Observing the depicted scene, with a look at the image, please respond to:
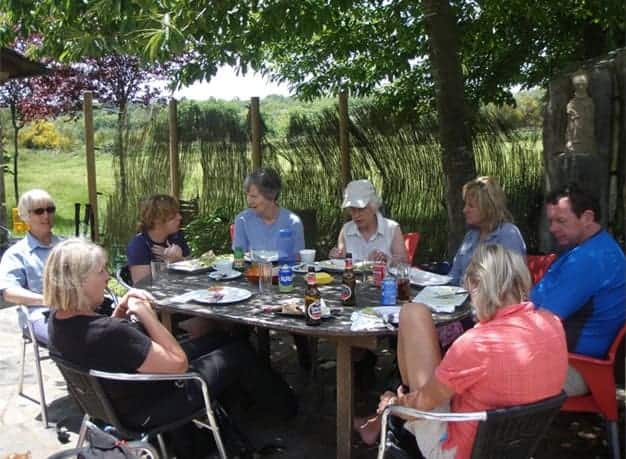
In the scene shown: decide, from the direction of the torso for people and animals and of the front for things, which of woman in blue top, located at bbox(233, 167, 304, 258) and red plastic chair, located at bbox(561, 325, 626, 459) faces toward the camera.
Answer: the woman in blue top

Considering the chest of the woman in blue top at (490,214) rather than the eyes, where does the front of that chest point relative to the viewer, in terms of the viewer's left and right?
facing the viewer and to the left of the viewer

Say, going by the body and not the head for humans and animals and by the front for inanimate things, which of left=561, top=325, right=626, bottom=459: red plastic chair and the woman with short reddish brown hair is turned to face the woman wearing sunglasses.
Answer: the red plastic chair

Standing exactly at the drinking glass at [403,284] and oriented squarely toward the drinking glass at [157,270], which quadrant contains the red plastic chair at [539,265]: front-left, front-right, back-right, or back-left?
back-right

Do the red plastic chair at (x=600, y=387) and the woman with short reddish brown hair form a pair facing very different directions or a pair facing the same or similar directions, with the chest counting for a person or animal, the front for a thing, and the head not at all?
very different directions

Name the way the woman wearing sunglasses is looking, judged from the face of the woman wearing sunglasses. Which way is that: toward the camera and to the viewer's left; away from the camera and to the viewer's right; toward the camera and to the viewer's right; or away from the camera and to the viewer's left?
toward the camera and to the viewer's right

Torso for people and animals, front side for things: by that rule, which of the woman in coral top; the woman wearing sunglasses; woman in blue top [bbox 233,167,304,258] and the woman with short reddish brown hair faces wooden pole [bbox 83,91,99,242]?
the woman in coral top

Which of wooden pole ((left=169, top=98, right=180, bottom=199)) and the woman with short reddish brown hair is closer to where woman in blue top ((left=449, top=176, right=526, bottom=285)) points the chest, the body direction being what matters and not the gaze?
the woman with short reddish brown hair

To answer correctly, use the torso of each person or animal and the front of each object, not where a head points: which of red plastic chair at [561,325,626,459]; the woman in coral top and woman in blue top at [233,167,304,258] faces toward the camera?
the woman in blue top

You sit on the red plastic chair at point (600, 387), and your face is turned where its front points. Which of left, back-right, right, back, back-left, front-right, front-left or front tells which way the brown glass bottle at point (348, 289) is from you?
front

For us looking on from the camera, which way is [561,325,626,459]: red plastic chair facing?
facing to the left of the viewer

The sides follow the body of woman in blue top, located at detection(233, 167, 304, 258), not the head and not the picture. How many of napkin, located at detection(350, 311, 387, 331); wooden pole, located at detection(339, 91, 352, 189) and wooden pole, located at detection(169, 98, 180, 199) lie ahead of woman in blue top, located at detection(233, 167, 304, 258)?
1

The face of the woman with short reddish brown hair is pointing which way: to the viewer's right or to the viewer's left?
to the viewer's right

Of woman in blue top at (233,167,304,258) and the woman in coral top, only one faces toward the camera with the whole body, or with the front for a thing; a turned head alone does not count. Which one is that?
the woman in blue top

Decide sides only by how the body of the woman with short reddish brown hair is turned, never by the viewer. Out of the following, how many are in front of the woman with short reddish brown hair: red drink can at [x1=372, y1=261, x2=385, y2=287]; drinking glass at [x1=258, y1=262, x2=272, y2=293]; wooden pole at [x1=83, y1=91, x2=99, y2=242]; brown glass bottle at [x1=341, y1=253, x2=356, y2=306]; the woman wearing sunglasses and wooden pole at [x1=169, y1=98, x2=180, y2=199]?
3

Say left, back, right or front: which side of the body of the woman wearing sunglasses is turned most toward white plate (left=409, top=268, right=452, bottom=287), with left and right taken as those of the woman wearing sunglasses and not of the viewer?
front

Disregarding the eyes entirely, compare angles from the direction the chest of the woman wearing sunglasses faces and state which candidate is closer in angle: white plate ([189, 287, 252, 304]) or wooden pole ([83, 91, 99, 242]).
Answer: the white plate

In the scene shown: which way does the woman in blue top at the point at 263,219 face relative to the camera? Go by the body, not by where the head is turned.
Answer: toward the camera

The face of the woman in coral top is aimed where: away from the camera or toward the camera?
away from the camera

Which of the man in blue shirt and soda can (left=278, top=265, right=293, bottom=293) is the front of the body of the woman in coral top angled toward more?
the soda can
